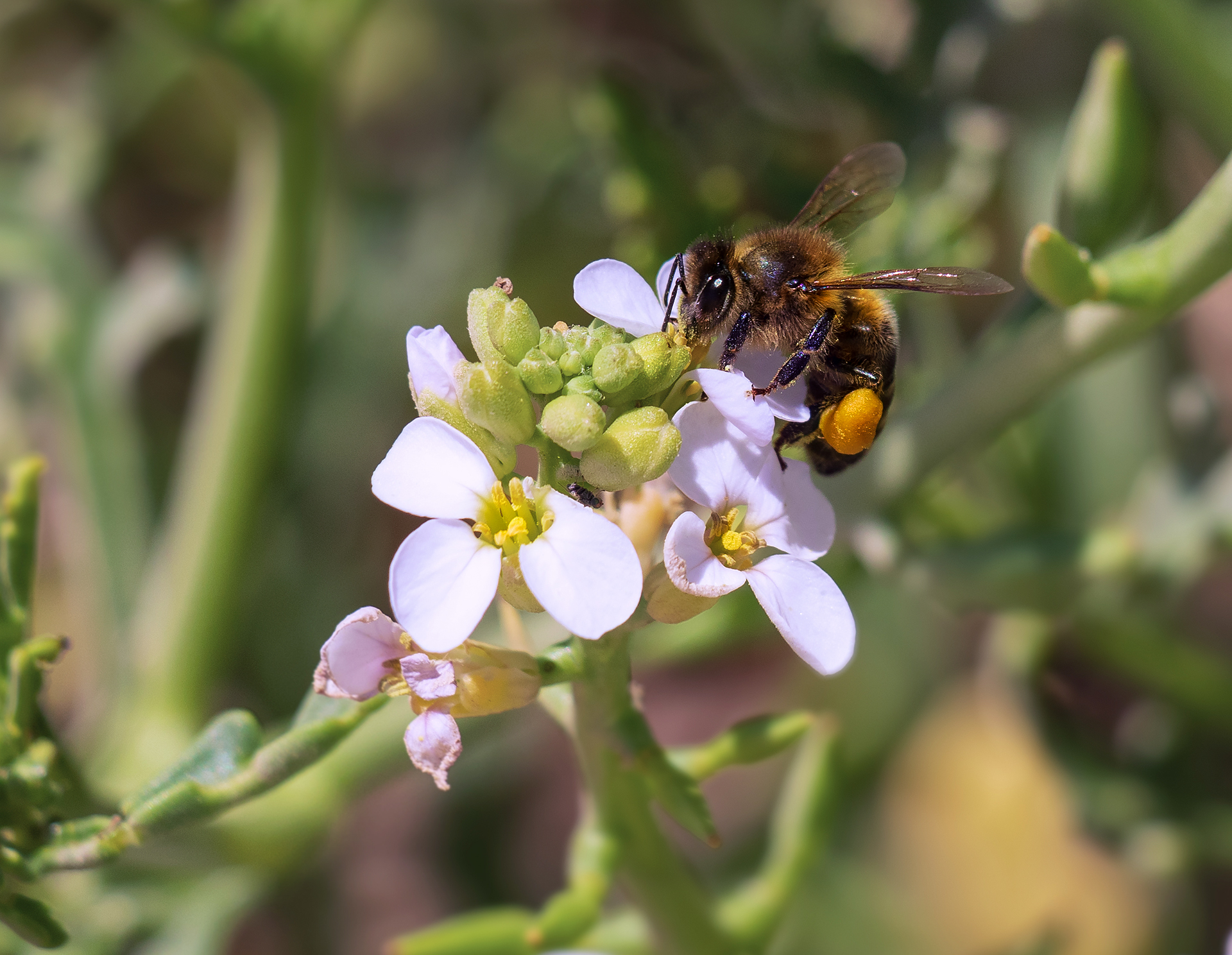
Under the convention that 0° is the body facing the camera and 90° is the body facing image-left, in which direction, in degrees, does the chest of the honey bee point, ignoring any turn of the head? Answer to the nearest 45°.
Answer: approximately 90°

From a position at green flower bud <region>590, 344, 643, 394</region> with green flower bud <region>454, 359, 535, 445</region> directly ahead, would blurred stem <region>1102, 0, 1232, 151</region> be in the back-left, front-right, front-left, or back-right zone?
back-right
